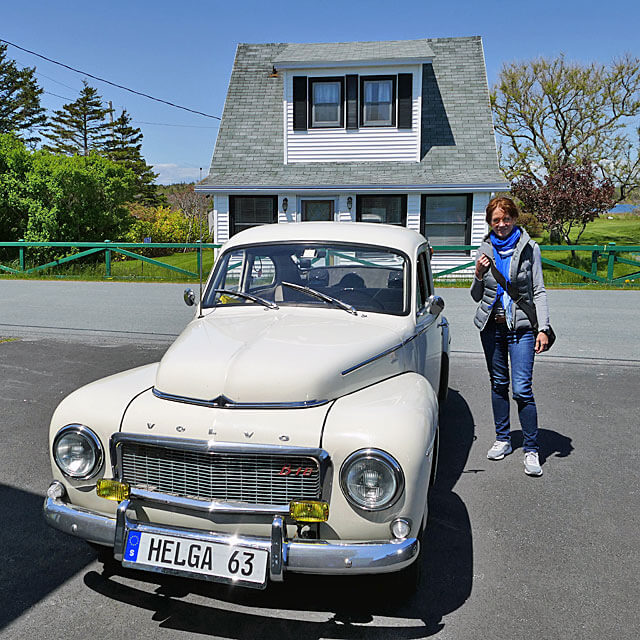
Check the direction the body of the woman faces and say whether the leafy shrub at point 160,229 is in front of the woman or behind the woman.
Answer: behind

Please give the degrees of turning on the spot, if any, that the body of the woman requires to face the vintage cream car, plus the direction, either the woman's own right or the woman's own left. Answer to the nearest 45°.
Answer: approximately 45° to the woman's own right

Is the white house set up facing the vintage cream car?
yes

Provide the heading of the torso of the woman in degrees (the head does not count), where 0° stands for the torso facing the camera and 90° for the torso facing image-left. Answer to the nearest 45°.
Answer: approximately 0°

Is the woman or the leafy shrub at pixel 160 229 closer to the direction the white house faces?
the woman

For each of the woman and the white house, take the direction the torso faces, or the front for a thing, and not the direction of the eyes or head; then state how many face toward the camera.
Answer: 2

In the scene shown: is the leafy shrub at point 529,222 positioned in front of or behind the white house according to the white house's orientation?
behind

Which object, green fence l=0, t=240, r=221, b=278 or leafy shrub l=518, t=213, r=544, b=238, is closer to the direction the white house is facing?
the green fence
